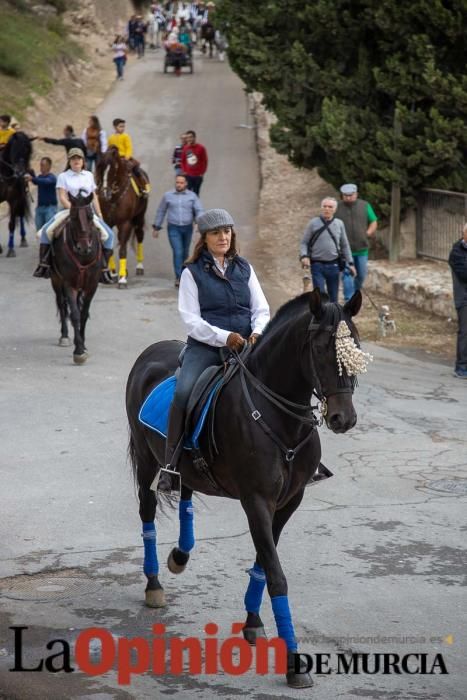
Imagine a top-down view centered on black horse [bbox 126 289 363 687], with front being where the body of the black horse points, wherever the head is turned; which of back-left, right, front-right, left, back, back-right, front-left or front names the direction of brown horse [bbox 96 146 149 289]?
back-left

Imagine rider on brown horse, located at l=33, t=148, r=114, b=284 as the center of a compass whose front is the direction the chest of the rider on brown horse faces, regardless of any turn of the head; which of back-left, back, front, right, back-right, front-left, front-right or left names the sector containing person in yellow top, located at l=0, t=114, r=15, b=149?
back

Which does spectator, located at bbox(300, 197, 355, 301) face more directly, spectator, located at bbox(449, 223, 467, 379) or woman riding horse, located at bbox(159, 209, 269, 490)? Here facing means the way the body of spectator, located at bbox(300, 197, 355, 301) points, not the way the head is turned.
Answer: the woman riding horse

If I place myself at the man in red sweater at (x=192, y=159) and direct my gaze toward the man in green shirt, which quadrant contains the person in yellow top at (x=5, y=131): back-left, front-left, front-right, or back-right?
back-right

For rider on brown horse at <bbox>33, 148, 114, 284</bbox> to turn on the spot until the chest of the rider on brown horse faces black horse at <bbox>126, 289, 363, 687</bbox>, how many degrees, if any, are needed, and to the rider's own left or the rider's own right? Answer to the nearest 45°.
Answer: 0° — they already face it

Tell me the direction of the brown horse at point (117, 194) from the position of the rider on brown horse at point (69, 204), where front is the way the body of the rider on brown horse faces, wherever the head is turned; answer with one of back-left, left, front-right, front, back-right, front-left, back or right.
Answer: back

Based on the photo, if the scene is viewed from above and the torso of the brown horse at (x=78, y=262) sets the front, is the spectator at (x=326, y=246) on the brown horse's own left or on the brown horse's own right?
on the brown horse's own left

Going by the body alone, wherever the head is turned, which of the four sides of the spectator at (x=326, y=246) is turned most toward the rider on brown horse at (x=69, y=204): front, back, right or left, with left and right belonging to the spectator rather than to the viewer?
right

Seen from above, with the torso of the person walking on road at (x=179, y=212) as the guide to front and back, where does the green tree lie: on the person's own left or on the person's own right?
on the person's own left
